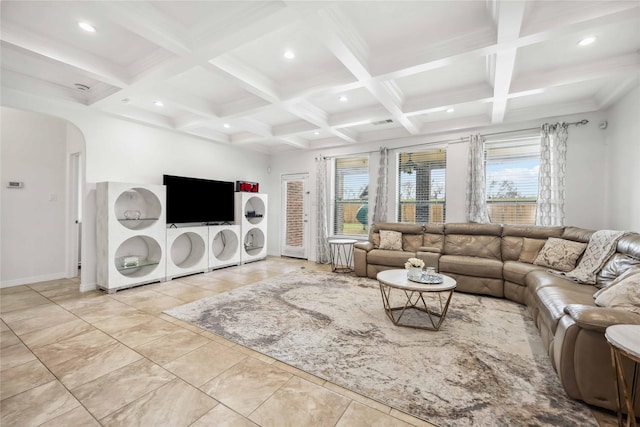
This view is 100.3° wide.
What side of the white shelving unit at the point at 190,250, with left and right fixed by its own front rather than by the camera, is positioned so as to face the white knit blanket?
front

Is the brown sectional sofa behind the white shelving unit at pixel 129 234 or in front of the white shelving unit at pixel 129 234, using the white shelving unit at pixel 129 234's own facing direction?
in front

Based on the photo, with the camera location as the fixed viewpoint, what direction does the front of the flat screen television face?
facing the viewer and to the right of the viewer

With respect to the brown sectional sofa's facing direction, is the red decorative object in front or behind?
in front

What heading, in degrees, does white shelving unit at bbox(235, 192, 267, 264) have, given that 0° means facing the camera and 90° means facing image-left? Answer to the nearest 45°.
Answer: approximately 315°

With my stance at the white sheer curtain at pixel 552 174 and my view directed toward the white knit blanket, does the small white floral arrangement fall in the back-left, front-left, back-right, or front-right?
front-right

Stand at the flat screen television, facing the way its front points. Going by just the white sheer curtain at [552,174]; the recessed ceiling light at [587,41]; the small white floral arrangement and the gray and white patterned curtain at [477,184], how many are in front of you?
4

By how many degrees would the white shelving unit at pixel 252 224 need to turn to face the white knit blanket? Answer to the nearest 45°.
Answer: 0° — it already faces it

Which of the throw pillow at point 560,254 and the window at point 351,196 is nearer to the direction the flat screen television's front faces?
the throw pillow

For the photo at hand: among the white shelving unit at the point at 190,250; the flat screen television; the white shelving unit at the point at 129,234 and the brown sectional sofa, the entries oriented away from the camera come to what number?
0

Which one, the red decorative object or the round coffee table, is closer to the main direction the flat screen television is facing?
the round coffee table

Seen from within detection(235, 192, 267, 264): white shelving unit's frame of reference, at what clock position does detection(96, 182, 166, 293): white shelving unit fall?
detection(96, 182, 166, 293): white shelving unit is roughly at 3 o'clock from detection(235, 192, 267, 264): white shelving unit.
